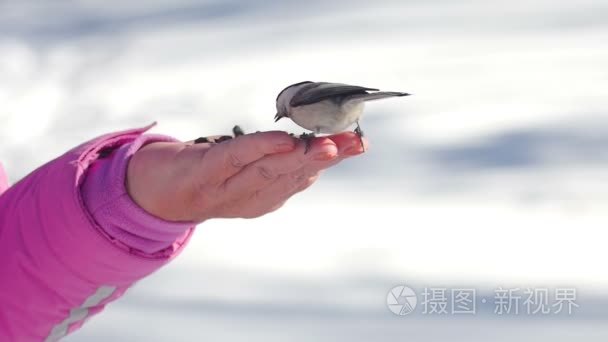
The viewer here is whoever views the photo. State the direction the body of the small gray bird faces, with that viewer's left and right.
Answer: facing to the left of the viewer
